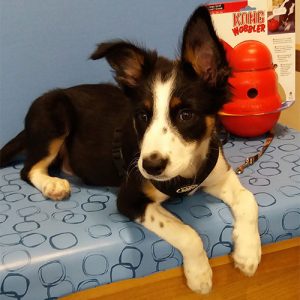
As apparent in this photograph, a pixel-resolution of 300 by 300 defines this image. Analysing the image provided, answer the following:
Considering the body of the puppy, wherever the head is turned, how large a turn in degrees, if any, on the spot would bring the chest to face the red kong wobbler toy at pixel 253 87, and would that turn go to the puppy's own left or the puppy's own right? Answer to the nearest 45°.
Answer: approximately 90° to the puppy's own left

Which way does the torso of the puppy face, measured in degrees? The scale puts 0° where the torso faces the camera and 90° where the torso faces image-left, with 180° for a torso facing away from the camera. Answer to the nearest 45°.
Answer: approximately 315°
